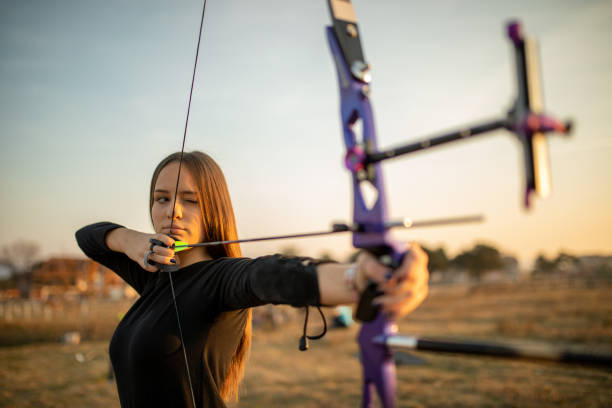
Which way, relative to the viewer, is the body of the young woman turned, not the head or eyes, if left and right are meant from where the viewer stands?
facing the viewer and to the left of the viewer

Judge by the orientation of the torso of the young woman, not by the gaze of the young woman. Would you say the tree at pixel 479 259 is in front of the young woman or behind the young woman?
behind

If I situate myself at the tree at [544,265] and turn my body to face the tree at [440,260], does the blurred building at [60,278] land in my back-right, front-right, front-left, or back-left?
front-left

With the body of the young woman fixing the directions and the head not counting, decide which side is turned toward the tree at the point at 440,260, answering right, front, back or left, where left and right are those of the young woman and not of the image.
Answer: back

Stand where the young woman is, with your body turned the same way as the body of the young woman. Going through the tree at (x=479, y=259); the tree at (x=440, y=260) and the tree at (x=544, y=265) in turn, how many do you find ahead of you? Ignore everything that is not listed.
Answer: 0

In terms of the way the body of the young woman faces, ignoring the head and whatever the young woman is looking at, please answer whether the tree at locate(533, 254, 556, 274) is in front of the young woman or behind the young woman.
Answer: behind

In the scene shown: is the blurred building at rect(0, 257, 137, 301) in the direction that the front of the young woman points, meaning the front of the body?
no

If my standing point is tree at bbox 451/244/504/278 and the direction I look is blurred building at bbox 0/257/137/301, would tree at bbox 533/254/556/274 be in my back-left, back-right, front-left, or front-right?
back-left
